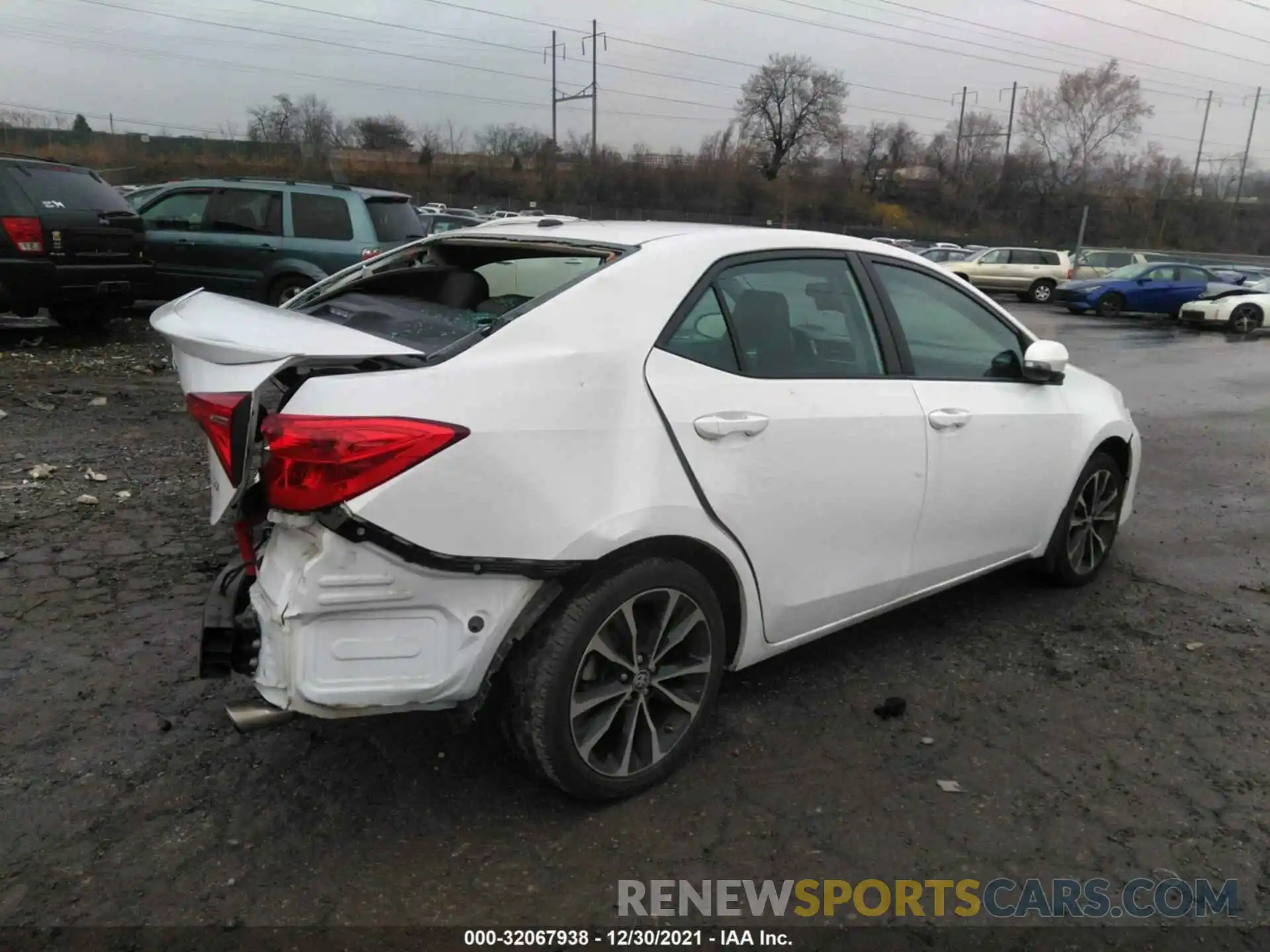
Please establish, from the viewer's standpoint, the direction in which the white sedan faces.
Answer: facing away from the viewer and to the right of the viewer

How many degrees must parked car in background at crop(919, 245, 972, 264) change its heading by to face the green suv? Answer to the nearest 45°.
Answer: approximately 90° to its left

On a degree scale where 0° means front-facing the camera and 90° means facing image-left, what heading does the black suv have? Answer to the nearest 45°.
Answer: approximately 135°

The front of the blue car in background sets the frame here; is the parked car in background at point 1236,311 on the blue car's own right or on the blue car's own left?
on the blue car's own left

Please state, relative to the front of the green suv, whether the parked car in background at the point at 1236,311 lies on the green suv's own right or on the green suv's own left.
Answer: on the green suv's own right

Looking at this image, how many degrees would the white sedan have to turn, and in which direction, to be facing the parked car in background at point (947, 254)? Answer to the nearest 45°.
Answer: approximately 45° to its left

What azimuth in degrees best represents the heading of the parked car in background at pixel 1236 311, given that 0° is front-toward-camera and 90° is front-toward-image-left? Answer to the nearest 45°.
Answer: approximately 45°

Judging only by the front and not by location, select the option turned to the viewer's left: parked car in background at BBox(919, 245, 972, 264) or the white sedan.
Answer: the parked car in background

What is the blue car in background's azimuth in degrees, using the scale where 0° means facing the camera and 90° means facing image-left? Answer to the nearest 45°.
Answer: approximately 45°

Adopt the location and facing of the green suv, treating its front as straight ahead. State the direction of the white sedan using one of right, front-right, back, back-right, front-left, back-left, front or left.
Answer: back-left

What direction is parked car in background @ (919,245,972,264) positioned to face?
to the viewer's left

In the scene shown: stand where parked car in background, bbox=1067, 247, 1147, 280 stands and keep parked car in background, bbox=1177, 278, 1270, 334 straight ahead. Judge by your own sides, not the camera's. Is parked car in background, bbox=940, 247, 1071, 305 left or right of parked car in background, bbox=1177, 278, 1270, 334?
right
